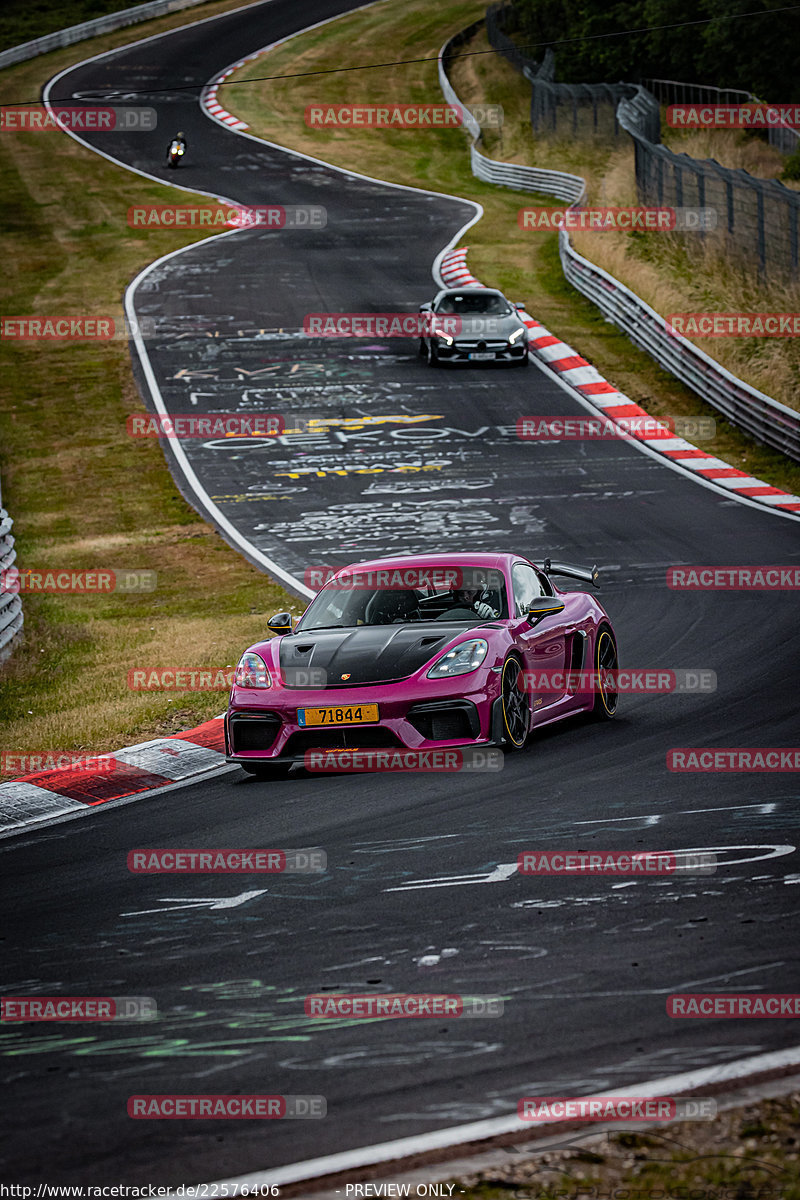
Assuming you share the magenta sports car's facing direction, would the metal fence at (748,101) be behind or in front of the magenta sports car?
behind

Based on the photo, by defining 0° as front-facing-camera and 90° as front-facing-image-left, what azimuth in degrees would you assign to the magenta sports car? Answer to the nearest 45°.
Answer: approximately 45°

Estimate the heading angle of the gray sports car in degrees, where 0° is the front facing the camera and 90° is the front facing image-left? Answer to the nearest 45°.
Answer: approximately 0°

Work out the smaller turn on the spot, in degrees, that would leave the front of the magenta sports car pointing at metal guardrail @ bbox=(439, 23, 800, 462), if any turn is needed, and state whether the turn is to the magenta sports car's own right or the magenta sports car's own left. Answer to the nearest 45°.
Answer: approximately 135° to the magenta sports car's own right

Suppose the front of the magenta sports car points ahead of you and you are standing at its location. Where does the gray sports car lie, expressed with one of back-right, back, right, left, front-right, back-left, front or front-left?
back-right
